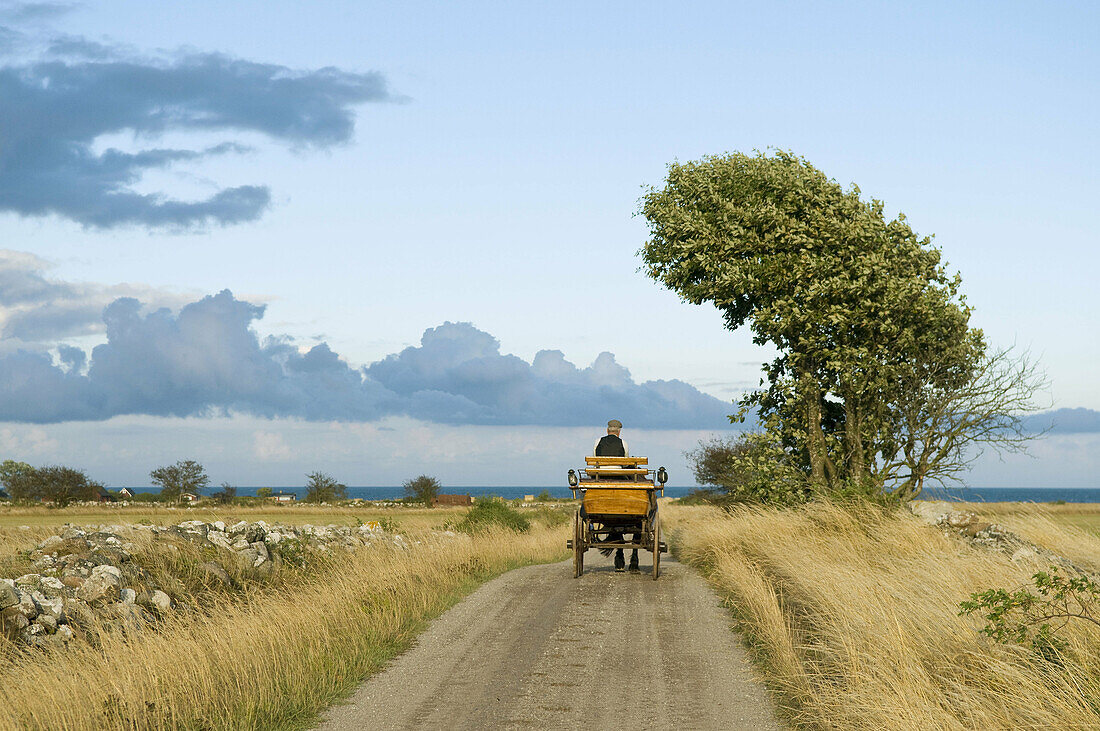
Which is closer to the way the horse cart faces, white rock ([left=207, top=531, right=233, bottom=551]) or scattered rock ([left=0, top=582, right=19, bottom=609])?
the white rock

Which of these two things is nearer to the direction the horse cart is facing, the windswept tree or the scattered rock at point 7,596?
the windswept tree

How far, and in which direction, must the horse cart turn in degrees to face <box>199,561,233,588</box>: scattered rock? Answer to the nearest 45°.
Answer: approximately 45° to its left

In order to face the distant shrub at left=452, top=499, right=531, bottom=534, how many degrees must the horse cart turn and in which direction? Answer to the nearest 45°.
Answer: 0° — it already faces it

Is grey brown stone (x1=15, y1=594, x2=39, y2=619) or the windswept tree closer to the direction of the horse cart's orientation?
the windswept tree

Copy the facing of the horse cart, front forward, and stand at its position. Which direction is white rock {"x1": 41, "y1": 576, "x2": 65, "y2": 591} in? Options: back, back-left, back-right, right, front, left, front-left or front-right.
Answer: left

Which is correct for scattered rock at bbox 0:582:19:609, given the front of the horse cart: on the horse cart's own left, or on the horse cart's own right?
on the horse cart's own left

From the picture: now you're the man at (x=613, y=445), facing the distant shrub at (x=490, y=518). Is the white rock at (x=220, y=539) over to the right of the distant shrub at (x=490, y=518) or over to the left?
left

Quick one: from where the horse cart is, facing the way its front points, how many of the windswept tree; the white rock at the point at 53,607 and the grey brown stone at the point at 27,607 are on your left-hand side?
2

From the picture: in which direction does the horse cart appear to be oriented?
away from the camera

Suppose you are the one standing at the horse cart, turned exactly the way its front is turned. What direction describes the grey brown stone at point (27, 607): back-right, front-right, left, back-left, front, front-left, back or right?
left

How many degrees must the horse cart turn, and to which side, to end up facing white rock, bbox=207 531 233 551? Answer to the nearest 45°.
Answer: approximately 45° to its left

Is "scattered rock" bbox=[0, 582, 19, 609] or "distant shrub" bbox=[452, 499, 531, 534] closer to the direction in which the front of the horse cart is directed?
the distant shrub

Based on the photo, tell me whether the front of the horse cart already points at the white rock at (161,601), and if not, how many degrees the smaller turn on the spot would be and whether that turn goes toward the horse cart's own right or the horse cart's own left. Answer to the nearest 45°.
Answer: approximately 90° to the horse cart's own left
